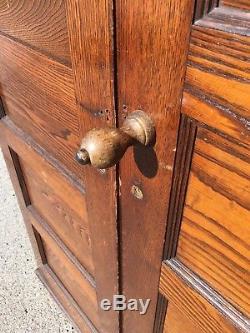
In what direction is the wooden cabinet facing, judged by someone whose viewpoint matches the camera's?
facing the viewer and to the left of the viewer
